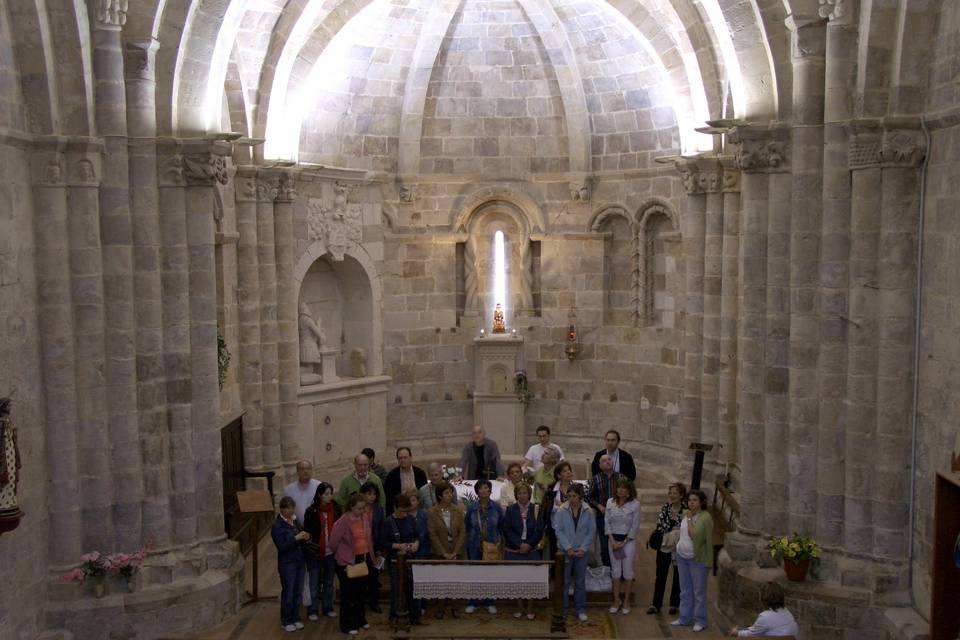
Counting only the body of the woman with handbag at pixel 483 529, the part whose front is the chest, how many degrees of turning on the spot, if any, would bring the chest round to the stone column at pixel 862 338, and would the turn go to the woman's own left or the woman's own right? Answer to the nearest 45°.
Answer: approximately 90° to the woman's own left

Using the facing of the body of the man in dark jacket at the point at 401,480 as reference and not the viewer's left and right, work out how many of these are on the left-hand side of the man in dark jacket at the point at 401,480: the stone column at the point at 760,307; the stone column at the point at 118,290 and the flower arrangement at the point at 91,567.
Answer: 1

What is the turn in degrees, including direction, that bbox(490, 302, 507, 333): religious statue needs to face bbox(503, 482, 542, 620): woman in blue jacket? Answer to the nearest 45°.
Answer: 0° — it already faces them

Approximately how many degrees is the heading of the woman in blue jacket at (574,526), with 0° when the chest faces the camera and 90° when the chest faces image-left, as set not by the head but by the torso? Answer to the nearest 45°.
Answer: approximately 0°

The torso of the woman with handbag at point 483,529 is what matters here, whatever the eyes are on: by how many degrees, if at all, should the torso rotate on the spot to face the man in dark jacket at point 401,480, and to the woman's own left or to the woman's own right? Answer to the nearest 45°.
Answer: approximately 135° to the woman's own right

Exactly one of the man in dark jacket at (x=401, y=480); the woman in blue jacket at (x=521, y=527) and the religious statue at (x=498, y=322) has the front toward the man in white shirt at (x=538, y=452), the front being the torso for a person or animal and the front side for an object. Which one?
the religious statue

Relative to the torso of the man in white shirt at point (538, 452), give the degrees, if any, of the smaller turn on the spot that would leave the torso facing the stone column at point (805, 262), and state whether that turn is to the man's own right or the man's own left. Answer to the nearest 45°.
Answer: approximately 45° to the man's own left

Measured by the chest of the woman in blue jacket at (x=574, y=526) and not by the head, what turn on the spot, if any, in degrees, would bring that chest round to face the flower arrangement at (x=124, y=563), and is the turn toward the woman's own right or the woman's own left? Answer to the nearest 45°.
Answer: approximately 90° to the woman's own right

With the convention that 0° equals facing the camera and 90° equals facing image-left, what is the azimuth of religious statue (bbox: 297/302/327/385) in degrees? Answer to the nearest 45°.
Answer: approximately 270°

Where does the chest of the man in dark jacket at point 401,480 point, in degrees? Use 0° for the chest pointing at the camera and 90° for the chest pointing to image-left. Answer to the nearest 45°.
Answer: approximately 0°
